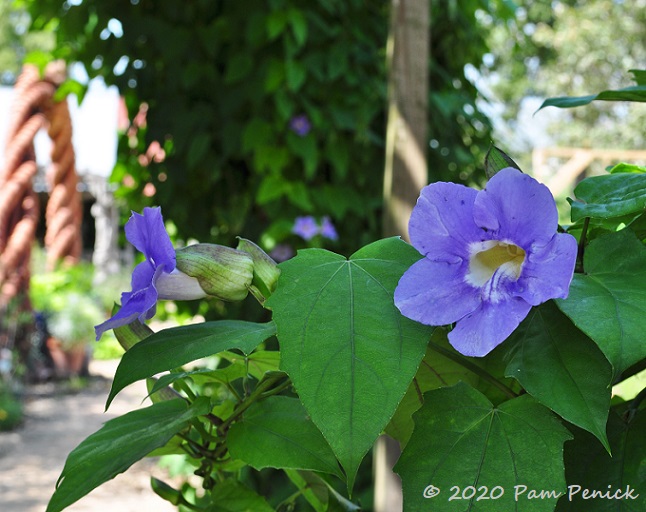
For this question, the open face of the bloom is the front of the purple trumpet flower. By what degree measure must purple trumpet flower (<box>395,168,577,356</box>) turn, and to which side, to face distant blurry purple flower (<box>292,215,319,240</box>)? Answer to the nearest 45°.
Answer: approximately 180°

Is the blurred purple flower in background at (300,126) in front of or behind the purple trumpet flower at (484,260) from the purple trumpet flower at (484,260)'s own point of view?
behind

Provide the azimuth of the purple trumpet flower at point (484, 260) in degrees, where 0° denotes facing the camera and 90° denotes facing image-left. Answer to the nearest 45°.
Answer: approximately 0°

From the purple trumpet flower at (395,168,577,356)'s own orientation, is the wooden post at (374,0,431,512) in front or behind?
behind
